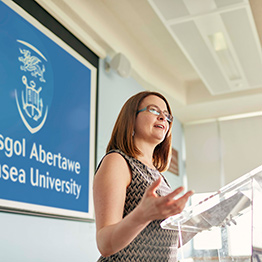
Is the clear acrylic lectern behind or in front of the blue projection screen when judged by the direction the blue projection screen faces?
in front

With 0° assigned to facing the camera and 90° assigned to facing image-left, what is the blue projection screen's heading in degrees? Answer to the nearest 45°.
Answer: approximately 315°
